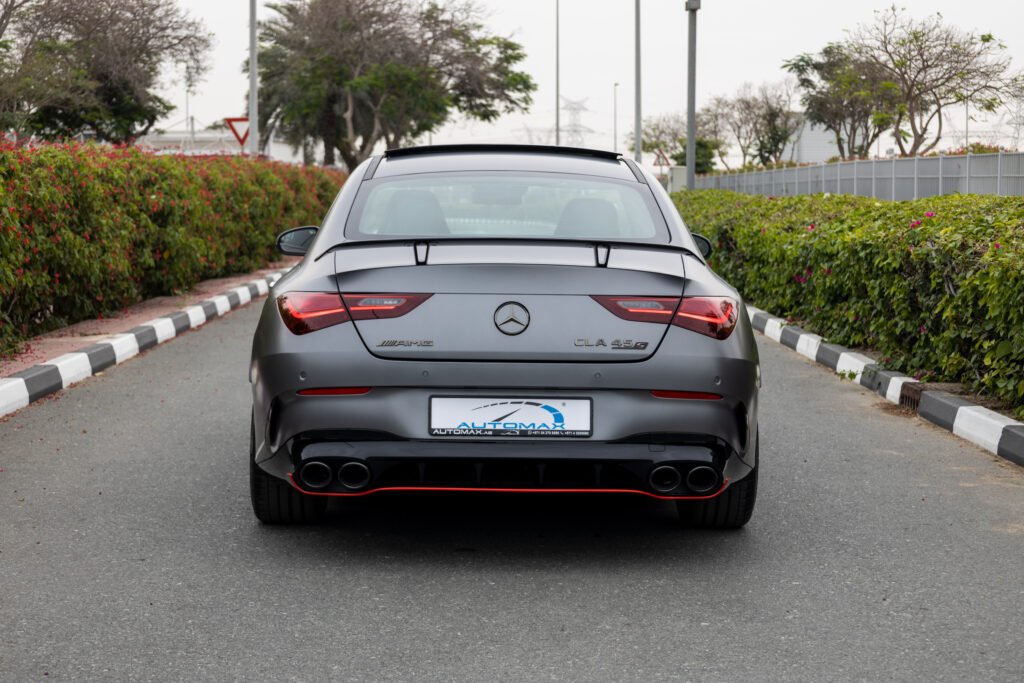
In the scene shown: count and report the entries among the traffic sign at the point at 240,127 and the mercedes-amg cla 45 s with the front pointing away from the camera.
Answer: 1

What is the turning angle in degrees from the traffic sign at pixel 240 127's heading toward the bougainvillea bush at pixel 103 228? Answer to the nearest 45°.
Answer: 0° — it already faces it

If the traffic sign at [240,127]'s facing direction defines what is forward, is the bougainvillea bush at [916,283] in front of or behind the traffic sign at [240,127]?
in front

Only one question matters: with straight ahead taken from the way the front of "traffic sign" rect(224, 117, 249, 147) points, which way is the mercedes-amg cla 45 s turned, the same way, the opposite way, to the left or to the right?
the opposite way

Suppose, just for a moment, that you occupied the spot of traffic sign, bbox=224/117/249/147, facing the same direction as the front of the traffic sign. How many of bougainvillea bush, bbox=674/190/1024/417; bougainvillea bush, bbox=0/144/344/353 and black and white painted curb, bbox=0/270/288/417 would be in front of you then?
3

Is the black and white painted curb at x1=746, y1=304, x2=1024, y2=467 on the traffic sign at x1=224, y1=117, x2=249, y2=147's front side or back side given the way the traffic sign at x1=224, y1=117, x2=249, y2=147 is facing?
on the front side

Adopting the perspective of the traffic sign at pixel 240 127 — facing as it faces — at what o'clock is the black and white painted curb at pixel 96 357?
The black and white painted curb is roughly at 12 o'clock from the traffic sign.

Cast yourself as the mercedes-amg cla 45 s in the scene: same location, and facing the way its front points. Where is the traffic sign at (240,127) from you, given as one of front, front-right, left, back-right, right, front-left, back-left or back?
front

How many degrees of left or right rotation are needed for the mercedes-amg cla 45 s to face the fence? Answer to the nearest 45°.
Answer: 0° — it already faces it

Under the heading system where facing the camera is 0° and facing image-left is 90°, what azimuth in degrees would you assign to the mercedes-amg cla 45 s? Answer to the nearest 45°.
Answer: approximately 180°

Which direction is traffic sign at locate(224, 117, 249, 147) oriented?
toward the camera
